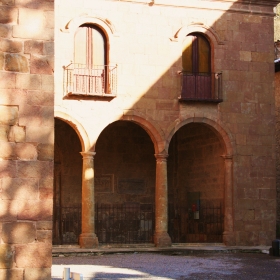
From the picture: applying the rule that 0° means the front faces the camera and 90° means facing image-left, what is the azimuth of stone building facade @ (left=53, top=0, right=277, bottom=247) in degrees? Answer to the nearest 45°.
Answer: approximately 0°
